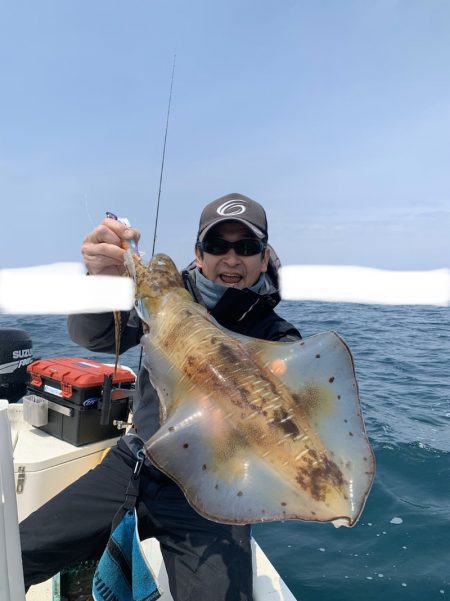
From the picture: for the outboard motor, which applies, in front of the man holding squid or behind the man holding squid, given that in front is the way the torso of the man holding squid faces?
behind

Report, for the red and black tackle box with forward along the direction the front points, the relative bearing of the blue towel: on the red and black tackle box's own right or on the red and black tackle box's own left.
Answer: on the red and black tackle box's own left

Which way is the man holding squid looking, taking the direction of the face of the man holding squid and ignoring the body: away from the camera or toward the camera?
toward the camera

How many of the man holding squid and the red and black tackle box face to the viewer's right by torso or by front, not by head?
0

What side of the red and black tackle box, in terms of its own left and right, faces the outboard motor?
right

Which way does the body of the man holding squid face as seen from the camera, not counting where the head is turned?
toward the camera

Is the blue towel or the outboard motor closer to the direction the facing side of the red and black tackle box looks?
the blue towel
